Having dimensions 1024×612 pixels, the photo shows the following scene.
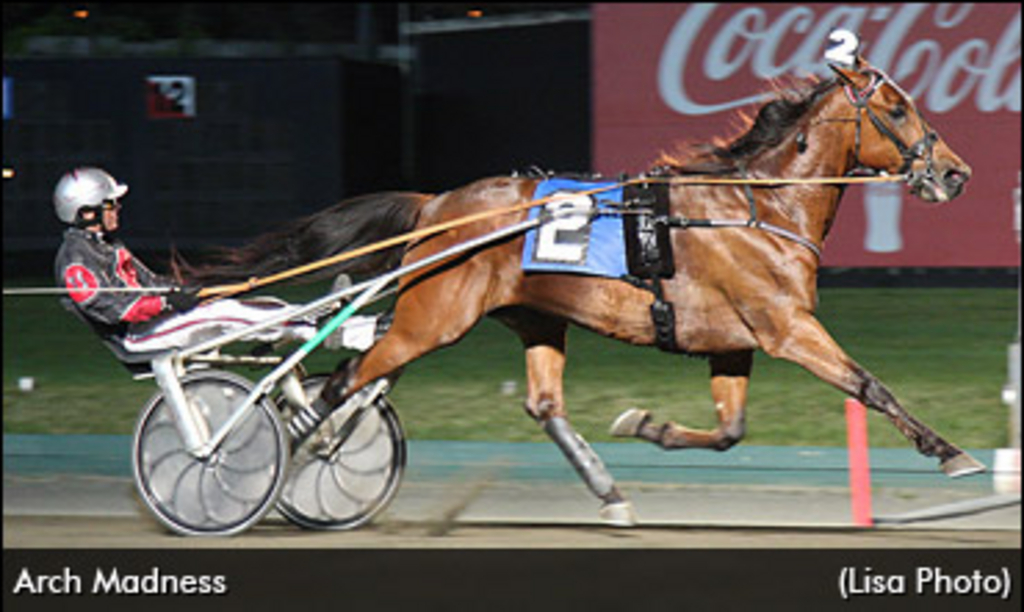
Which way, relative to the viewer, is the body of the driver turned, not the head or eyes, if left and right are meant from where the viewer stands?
facing to the right of the viewer

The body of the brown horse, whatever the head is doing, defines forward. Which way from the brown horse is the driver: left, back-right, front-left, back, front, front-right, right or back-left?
back

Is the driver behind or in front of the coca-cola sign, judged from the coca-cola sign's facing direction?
in front

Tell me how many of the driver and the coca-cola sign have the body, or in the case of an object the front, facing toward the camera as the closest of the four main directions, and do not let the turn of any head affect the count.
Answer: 1

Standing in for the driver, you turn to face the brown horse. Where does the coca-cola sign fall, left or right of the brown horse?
left

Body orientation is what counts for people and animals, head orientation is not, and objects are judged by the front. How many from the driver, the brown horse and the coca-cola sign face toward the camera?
1

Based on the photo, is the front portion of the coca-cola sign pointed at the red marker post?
yes

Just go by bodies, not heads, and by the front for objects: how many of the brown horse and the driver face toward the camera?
0

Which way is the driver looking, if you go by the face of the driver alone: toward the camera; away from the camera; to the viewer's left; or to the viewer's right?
to the viewer's right

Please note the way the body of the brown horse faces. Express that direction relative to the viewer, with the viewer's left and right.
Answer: facing to the right of the viewer
